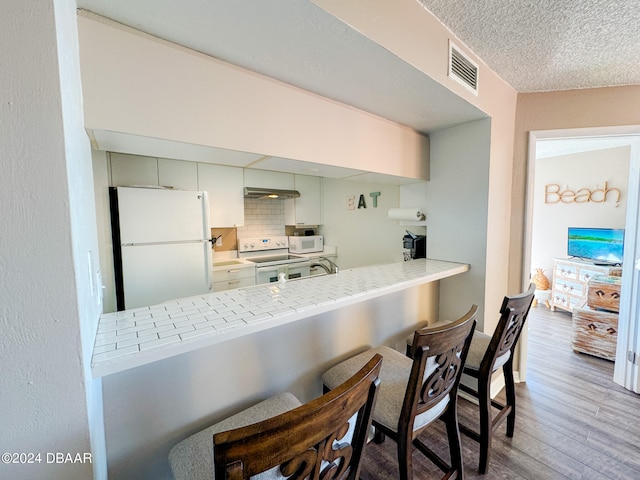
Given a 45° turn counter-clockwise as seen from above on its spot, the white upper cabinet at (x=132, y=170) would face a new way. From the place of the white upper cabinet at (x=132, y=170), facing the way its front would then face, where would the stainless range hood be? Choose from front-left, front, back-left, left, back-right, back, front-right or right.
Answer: front-left

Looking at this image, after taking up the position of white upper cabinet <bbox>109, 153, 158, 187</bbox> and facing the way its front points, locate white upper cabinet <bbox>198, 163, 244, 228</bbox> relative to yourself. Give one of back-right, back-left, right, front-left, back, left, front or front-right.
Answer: left

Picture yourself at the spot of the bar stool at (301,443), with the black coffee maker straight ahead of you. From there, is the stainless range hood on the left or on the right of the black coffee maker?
left

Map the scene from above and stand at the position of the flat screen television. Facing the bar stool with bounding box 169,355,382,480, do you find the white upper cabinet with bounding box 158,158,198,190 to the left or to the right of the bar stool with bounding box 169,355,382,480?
right

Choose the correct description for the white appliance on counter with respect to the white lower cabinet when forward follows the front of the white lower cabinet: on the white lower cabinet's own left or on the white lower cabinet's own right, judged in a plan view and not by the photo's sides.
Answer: on the white lower cabinet's own left

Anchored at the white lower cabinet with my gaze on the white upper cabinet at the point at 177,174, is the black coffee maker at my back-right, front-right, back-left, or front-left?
back-left

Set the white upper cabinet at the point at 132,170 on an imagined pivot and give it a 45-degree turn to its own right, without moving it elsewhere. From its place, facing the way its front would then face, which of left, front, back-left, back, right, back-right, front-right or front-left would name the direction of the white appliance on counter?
back-left

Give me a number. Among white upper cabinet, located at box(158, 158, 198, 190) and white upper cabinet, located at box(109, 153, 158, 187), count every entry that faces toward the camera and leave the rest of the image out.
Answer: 2

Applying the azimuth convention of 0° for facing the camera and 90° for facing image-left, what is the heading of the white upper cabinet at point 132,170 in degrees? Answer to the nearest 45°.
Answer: approximately 0°
